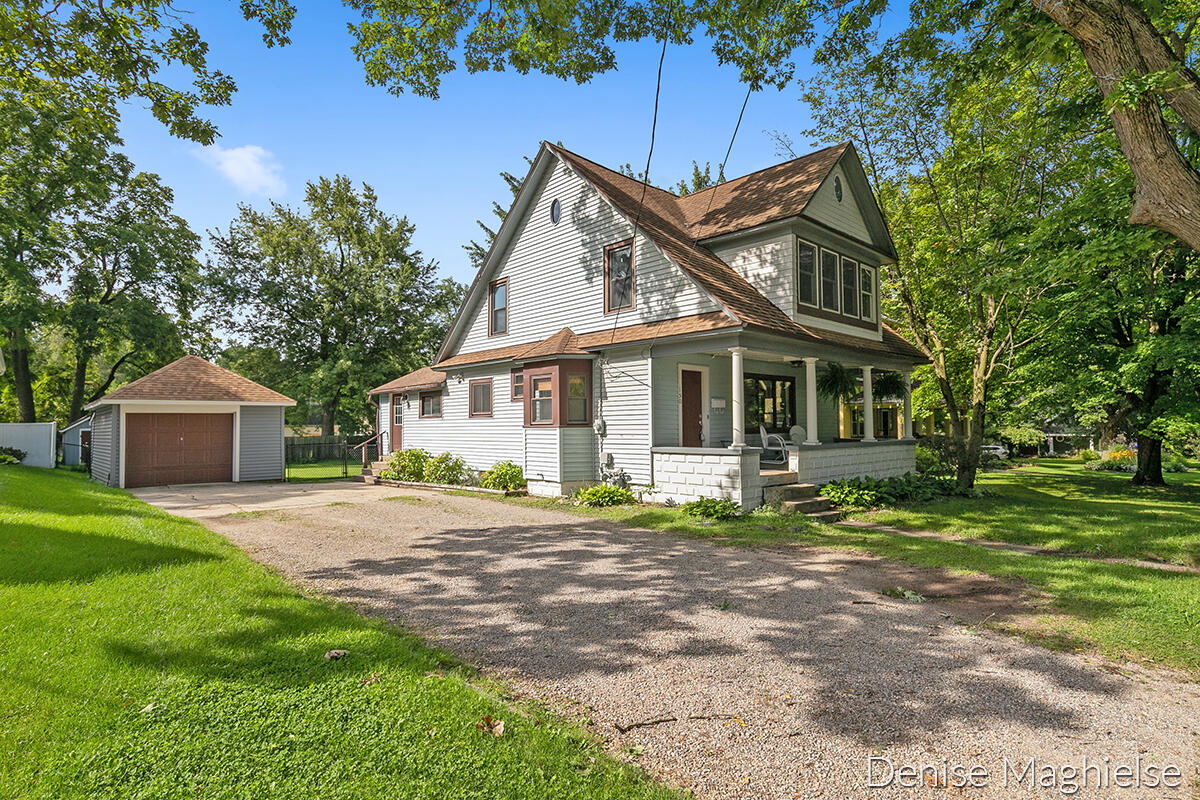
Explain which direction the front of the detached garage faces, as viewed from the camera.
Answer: facing the viewer

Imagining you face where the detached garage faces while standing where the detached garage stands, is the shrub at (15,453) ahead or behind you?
behind

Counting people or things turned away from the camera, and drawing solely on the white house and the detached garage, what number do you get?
0

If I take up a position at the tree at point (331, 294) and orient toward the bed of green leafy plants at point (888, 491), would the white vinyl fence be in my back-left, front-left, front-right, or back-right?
front-right

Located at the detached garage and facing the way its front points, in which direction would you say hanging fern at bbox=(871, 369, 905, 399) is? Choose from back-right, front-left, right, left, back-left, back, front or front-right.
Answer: front-left

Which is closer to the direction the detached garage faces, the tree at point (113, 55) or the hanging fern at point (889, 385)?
the tree

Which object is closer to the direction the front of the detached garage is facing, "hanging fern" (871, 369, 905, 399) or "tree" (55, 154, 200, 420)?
the hanging fern

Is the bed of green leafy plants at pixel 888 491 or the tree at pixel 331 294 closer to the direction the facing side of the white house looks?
the bed of green leafy plants

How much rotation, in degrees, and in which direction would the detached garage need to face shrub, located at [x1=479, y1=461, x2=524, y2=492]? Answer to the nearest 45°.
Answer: approximately 45° to its left

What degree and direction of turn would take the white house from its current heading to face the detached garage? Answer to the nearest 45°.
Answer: approximately 135° to its right

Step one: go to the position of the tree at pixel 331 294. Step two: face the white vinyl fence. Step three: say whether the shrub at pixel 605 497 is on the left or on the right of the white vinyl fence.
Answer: left

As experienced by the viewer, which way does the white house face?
facing the viewer and to the right of the viewer
